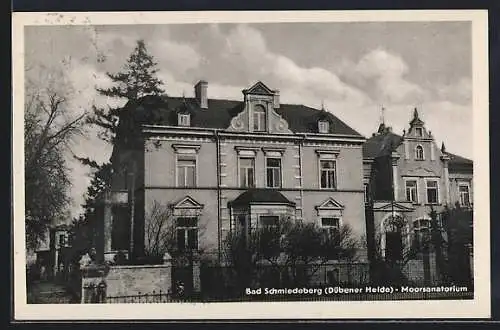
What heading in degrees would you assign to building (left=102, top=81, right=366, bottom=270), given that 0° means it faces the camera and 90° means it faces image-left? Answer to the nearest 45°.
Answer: approximately 0°
